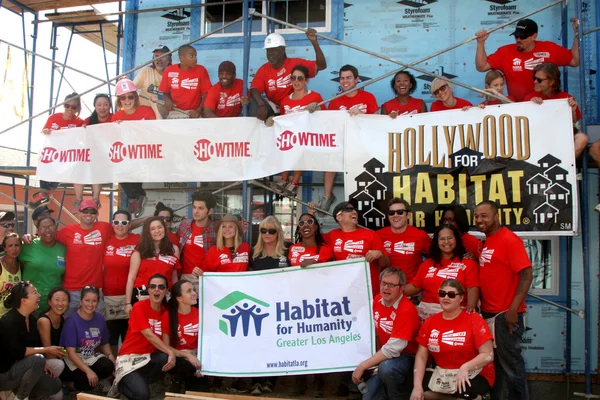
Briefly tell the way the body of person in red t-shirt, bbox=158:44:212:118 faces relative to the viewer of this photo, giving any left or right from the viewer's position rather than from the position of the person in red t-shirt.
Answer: facing the viewer

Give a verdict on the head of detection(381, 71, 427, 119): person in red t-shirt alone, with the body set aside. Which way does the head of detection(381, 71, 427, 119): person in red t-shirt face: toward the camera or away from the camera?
toward the camera

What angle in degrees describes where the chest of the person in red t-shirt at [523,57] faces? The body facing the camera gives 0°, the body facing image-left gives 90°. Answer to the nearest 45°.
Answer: approximately 0°

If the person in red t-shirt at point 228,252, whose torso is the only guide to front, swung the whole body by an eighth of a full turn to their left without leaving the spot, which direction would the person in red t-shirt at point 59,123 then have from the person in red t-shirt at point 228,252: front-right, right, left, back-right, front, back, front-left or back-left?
back

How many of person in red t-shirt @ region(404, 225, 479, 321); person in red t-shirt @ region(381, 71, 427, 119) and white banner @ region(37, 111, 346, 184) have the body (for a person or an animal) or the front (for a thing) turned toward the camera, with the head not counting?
3

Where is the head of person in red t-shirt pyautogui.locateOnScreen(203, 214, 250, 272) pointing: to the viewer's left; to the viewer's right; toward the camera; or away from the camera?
toward the camera

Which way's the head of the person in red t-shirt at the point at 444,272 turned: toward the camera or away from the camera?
toward the camera

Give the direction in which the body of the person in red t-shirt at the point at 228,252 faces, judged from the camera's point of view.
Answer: toward the camera

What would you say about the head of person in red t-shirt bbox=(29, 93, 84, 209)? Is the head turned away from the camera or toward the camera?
toward the camera

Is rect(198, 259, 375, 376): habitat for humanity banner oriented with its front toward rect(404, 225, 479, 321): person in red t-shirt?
no

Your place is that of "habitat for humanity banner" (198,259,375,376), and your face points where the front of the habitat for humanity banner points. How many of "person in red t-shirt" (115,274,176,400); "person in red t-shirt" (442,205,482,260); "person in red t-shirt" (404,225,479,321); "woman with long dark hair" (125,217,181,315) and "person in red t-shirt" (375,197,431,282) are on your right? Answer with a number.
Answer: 2

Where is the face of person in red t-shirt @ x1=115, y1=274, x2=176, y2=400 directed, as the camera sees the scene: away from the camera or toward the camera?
toward the camera
